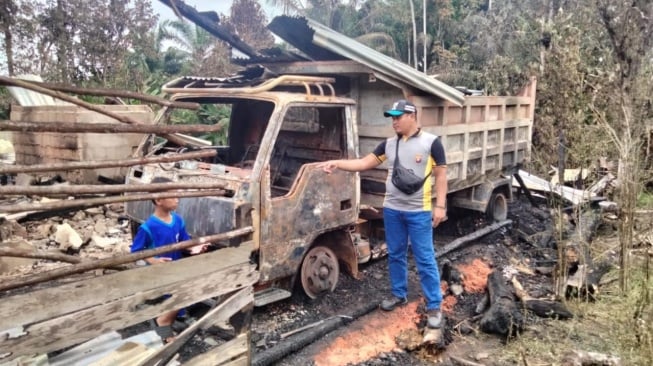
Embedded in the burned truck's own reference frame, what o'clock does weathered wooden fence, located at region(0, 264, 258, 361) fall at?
The weathered wooden fence is roughly at 11 o'clock from the burned truck.

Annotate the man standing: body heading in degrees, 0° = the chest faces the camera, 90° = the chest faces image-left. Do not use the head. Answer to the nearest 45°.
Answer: approximately 45°

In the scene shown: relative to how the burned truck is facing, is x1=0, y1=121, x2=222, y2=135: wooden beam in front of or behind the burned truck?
in front

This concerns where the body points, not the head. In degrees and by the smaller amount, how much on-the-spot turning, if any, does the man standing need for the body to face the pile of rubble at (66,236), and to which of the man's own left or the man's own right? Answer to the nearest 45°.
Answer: approximately 45° to the man's own right

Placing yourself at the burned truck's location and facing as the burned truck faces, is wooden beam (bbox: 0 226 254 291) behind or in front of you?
in front

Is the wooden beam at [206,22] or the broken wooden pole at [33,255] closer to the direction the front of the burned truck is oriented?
the broken wooden pole

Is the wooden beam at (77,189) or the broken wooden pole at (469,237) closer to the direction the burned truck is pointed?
the wooden beam

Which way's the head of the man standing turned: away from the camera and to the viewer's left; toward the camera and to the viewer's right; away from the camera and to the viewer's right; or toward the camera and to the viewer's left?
toward the camera and to the viewer's left

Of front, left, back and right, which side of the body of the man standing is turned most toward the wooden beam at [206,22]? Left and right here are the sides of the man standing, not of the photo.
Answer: right
